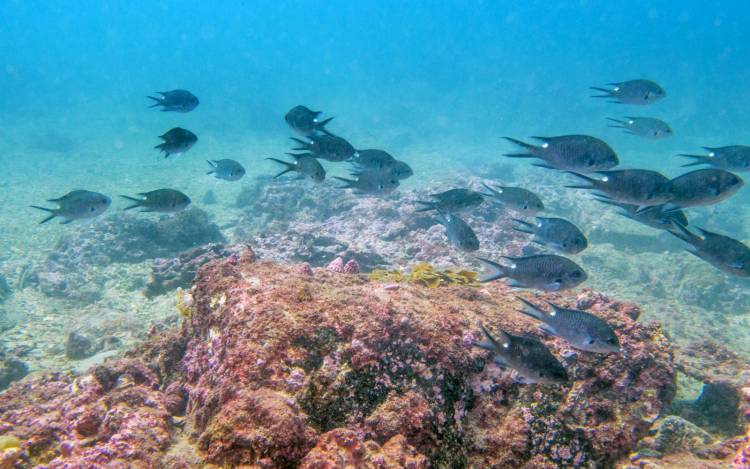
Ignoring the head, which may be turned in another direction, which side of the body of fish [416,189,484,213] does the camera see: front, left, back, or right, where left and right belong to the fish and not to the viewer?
right

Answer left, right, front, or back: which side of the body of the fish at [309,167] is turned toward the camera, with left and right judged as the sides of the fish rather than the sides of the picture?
right

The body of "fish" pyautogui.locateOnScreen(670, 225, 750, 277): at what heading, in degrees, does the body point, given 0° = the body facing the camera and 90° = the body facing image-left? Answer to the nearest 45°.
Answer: approximately 270°

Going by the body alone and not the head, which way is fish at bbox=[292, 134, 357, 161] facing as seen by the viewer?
to the viewer's right

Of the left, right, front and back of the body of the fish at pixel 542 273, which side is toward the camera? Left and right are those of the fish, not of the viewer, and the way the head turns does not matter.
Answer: right

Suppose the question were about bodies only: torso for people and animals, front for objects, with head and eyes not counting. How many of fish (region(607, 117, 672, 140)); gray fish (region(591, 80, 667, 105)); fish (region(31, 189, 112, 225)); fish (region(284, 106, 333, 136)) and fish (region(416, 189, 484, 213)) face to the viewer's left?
1

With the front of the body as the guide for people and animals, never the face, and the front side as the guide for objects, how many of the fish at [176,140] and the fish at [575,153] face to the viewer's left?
0

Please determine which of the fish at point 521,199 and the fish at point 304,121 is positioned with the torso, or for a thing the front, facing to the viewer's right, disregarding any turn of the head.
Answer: the fish at point 521,199

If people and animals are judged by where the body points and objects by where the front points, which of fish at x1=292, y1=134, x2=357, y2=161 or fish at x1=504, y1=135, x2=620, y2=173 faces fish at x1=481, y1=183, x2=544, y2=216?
fish at x1=292, y1=134, x2=357, y2=161

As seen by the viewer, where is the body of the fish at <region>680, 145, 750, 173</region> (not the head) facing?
to the viewer's right

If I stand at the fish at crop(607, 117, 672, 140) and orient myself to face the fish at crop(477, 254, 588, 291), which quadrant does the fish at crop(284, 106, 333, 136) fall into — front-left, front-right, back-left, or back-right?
front-right

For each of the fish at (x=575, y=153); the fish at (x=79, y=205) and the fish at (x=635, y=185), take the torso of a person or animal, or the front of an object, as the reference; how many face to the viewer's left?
0

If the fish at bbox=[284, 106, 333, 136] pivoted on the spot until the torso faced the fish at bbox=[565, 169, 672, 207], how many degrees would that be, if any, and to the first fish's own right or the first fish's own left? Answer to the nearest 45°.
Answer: approximately 135° to the first fish's own left

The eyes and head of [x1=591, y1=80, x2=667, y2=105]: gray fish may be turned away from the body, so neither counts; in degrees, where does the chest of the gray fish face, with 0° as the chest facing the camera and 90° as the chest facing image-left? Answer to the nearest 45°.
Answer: approximately 270°
